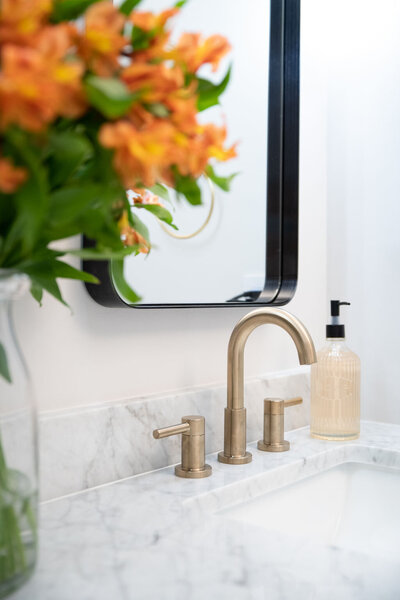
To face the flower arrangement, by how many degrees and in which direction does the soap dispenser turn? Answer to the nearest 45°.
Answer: approximately 90° to its right

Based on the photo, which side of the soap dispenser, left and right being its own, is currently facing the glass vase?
right
